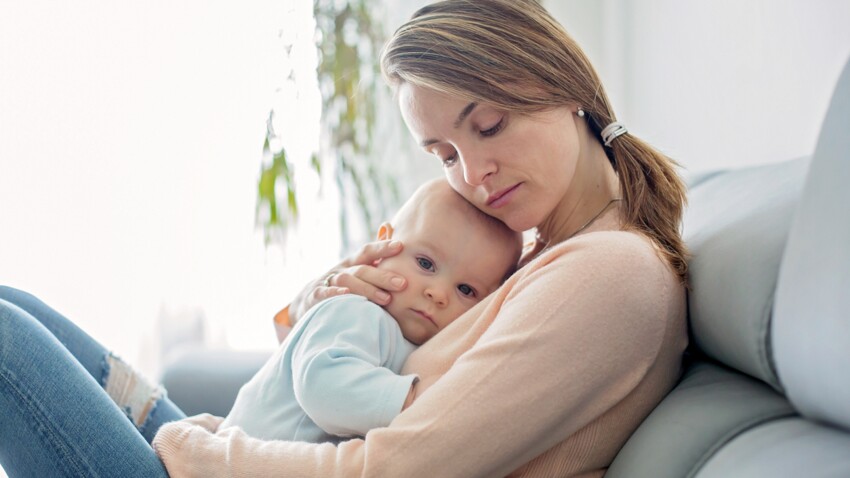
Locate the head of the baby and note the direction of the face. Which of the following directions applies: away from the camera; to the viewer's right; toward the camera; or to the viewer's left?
toward the camera

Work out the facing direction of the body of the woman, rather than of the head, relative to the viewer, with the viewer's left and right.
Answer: facing to the left of the viewer

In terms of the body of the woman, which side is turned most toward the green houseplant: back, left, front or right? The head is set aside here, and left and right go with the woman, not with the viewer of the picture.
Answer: right

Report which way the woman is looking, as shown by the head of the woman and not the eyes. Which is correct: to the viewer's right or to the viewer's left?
to the viewer's left
